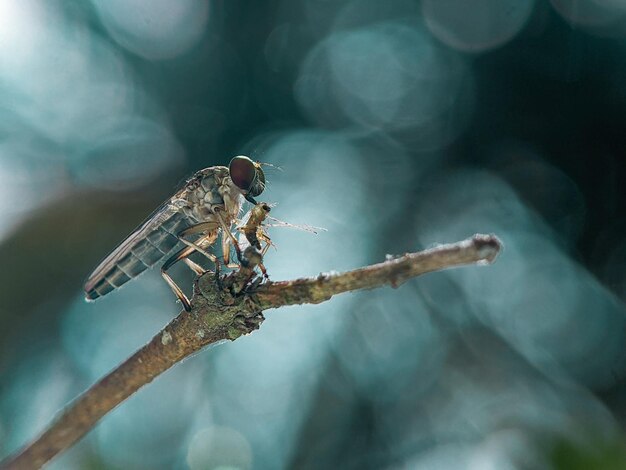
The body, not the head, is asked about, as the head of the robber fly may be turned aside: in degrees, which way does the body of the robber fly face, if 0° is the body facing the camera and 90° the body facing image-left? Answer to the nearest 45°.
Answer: approximately 270°
